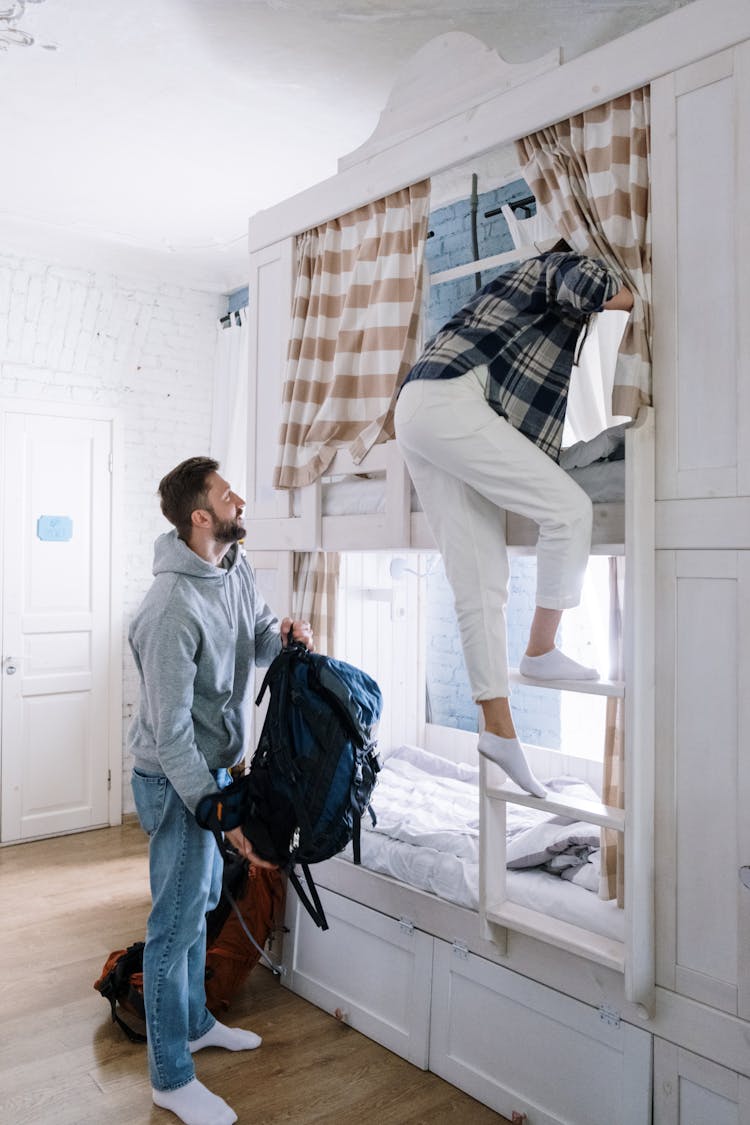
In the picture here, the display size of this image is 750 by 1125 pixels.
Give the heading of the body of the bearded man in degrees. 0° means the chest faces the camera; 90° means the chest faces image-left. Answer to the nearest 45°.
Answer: approximately 270°

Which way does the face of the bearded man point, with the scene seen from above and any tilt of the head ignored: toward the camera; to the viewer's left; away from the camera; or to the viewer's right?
to the viewer's right

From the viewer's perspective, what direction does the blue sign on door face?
toward the camera

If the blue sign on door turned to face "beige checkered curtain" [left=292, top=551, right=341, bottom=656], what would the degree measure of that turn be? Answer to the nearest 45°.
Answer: approximately 45° to its left

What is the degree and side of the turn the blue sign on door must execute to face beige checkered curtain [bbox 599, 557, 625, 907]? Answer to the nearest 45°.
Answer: approximately 45° to its left

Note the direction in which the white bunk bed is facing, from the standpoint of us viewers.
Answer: facing the viewer and to the left of the viewer

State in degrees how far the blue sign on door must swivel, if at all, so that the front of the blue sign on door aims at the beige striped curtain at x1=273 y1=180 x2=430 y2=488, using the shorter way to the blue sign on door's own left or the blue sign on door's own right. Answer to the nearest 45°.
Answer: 0° — it already faces it

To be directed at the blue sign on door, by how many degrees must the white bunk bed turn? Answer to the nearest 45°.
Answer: approximately 90° to its right

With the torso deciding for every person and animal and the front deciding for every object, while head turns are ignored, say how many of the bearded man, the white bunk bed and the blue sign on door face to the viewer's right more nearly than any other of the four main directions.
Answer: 1

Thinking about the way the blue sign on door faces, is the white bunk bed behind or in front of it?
in front

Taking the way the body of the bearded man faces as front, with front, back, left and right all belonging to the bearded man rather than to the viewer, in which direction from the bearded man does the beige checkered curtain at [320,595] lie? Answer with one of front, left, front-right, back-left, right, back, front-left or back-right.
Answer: front-left

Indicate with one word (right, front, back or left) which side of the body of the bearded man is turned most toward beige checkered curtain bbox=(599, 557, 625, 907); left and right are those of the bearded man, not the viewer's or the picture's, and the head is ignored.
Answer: front

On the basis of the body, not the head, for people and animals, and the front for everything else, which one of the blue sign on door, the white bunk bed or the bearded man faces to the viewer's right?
the bearded man

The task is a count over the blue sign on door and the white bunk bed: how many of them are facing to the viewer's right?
0

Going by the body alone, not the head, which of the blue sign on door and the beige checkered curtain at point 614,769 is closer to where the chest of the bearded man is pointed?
the beige checkered curtain

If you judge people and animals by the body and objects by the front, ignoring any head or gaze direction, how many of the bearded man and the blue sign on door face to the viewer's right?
1

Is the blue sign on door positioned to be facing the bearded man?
yes
